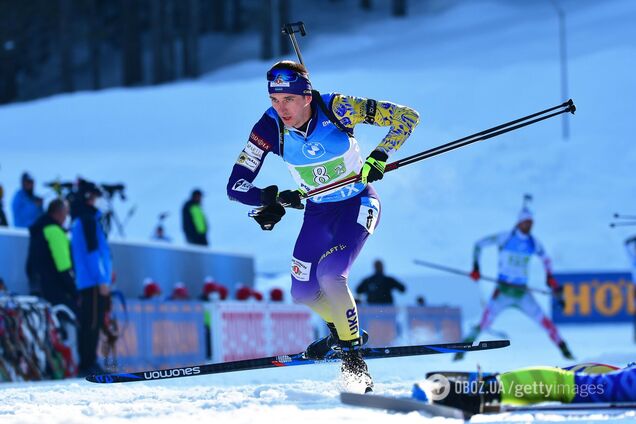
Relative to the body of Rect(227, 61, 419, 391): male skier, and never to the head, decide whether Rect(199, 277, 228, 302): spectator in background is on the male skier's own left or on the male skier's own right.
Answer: on the male skier's own right

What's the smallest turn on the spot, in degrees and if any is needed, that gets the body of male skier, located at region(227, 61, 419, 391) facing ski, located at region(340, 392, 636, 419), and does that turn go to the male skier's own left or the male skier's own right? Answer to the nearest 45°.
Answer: approximately 45° to the male skier's own left

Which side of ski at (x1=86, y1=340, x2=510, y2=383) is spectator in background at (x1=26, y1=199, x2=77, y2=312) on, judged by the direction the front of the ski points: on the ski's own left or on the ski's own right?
on the ski's own right

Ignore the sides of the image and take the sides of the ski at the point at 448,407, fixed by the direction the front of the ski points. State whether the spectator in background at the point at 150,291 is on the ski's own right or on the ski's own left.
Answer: on the ski's own right

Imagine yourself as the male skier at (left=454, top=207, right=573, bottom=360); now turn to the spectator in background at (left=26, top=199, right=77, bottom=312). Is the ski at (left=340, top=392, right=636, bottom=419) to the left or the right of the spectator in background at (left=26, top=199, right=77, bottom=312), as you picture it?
left

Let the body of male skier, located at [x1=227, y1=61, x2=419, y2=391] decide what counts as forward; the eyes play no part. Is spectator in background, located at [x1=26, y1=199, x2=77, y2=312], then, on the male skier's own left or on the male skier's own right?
on the male skier's own right

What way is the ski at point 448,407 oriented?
to the viewer's left

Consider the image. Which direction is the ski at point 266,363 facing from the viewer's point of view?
to the viewer's left

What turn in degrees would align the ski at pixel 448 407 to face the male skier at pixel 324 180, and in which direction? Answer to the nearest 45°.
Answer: approximately 90° to its right

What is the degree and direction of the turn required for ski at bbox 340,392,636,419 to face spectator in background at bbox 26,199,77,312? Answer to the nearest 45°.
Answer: approximately 45° to its right
